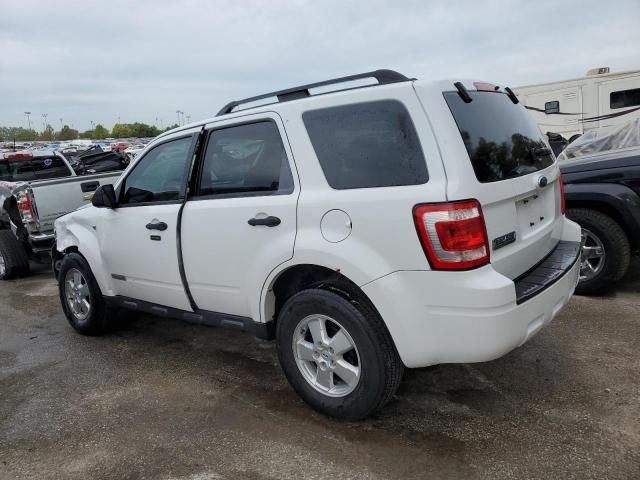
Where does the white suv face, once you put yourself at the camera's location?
facing away from the viewer and to the left of the viewer

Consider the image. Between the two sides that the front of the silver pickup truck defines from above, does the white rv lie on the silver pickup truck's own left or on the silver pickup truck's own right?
on the silver pickup truck's own right

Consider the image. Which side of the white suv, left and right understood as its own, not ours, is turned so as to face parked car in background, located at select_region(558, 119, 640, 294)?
right
